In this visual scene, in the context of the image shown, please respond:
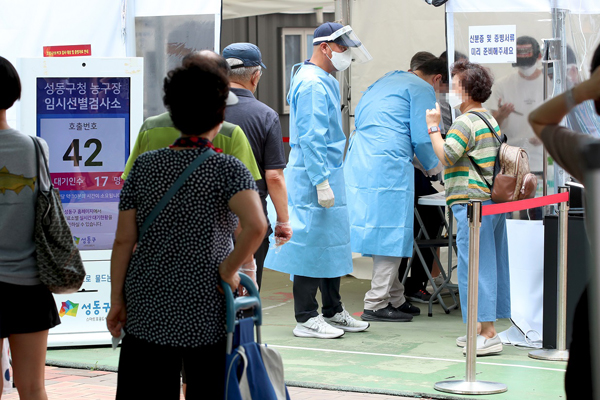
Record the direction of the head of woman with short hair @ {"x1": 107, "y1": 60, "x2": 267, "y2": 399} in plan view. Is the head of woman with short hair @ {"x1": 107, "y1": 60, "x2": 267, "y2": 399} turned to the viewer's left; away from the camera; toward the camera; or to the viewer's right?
away from the camera

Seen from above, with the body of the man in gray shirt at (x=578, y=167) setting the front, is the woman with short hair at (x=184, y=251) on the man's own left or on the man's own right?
on the man's own left

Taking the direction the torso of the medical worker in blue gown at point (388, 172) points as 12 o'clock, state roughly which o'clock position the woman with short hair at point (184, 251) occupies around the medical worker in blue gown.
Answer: The woman with short hair is roughly at 5 o'clock from the medical worker in blue gown.

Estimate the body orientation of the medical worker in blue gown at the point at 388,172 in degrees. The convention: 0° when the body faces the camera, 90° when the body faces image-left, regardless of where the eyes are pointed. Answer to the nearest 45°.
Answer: approximately 225°

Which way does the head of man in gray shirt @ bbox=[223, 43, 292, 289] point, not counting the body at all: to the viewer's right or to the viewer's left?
to the viewer's right

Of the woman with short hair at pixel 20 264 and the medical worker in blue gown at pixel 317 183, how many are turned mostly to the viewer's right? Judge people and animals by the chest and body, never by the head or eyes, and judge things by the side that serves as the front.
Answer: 1

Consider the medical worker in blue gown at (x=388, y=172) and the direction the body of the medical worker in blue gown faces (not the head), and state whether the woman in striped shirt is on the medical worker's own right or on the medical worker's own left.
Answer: on the medical worker's own right

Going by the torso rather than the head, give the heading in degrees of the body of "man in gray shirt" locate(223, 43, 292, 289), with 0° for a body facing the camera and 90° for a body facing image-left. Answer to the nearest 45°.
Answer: approximately 225°

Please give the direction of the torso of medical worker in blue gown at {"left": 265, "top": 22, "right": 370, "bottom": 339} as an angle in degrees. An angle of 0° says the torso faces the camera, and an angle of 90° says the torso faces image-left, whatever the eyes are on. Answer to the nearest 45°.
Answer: approximately 270°
